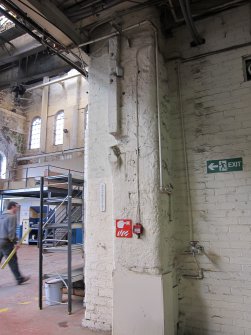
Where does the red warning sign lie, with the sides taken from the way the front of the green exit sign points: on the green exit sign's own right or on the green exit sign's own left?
on the green exit sign's own right

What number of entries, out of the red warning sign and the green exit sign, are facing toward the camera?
2

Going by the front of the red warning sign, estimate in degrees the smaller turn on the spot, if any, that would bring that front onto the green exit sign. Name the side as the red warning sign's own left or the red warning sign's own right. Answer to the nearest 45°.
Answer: approximately 90° to the red warning sign's own left

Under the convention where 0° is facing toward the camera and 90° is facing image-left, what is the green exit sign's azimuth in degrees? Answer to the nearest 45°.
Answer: approximately 0°

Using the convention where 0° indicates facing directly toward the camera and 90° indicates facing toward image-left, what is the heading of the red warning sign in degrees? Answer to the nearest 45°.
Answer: approximately 0°
